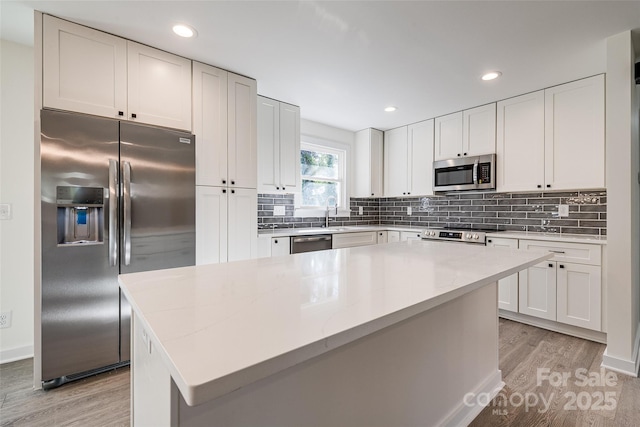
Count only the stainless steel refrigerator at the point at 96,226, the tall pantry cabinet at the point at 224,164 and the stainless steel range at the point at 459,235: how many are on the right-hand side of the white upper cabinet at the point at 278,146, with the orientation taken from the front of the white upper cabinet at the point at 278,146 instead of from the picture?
2

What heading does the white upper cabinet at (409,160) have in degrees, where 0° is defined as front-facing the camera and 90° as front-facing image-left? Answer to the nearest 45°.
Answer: approximately 45°

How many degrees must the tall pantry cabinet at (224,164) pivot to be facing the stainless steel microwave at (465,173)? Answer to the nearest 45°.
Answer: approximately 45° to its left

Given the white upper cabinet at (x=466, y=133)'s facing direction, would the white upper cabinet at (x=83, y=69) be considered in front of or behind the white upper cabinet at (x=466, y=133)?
in front

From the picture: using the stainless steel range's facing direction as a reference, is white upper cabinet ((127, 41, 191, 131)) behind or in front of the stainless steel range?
in front

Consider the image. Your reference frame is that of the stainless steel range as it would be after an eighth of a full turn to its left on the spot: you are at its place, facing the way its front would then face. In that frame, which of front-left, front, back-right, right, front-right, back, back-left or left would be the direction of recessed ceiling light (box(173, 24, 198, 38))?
front-right

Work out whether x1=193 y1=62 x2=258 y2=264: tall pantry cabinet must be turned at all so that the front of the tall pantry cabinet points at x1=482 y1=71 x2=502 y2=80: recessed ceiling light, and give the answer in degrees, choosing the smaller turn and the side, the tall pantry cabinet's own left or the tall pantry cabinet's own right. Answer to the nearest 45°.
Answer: approximately 45° to the tall pantry cabinet's own left

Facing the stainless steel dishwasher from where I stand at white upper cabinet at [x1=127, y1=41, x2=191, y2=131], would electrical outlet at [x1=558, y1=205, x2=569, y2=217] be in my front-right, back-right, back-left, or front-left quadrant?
front-right

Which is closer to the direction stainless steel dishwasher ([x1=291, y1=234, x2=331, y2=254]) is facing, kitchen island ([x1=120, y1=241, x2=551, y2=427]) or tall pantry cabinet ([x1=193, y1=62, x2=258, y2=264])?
the kitchen island

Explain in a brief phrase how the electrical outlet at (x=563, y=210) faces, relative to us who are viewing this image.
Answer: facing the viewer

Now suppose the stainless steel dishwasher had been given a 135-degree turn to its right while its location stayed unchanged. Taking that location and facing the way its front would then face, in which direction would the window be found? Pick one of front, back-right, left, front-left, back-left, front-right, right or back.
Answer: right

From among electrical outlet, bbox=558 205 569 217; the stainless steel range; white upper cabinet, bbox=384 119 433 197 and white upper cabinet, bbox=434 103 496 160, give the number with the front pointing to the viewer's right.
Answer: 0

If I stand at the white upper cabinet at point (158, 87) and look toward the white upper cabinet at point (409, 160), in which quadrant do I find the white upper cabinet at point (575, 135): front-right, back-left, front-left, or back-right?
front-right

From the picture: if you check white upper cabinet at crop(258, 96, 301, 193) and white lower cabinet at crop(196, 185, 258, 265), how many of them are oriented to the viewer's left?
0

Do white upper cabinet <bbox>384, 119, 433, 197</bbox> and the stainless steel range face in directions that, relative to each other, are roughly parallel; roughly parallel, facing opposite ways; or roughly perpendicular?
roughly parallel

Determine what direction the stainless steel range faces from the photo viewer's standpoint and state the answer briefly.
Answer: facing the viewer and to the left of the viewer

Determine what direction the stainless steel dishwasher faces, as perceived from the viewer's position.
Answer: facing the viewer and to the right of the viewer

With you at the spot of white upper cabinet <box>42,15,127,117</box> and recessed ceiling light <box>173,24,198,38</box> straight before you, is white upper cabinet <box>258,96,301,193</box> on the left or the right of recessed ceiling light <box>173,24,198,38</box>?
left

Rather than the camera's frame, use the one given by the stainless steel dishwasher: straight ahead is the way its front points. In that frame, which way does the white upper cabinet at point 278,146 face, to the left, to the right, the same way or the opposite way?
the same way
